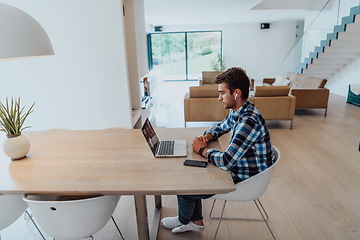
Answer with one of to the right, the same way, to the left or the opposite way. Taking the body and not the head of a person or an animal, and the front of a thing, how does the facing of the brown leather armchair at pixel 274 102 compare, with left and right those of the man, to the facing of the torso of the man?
to the right

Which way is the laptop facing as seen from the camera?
to the viewer's right

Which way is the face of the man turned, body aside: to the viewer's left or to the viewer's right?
to the viewer's left

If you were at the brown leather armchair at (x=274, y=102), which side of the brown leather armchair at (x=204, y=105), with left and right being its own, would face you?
right

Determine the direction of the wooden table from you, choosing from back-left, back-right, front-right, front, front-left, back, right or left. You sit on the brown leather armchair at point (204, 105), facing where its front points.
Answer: back

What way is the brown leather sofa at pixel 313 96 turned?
to the viewer's left

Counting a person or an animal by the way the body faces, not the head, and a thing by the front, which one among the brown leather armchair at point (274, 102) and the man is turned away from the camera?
the brown leather armchair

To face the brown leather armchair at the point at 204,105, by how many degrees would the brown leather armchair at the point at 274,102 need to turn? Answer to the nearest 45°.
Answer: approximately 90° to its left

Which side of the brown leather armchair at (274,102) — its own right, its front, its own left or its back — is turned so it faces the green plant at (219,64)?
front

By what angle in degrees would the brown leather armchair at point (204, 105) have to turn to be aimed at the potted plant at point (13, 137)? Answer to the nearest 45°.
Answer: approximately 180°

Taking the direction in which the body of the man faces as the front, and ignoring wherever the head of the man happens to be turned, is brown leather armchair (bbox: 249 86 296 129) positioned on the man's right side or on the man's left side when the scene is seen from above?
on the man's right side
